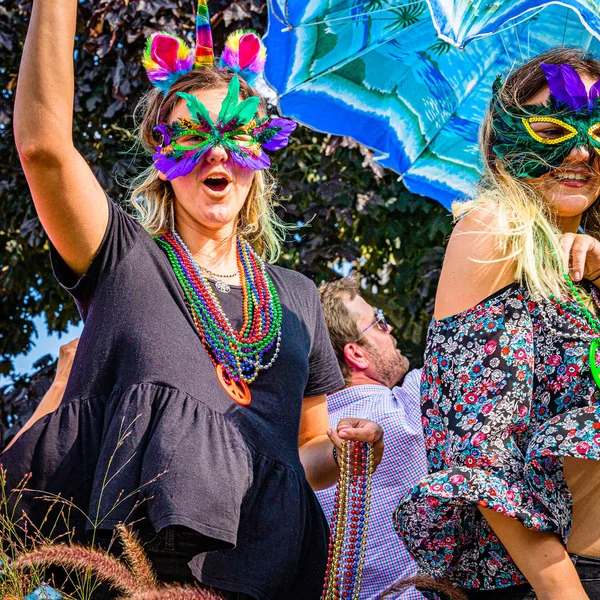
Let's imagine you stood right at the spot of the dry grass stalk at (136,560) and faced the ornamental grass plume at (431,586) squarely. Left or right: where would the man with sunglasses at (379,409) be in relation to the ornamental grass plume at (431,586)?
left

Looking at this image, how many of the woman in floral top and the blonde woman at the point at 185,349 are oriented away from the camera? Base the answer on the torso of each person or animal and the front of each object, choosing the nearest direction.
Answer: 0

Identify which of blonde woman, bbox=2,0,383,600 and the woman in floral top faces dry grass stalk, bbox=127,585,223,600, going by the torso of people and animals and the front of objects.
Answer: the blonde woman

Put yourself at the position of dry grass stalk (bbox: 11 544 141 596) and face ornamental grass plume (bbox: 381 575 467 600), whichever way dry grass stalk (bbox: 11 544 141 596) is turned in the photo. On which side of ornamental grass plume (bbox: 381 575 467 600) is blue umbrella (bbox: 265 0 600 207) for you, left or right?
left

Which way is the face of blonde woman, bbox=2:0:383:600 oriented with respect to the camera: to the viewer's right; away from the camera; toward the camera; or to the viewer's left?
toward the camera

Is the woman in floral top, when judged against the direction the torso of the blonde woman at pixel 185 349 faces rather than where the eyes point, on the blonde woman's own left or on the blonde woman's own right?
on the blonde woman's own left

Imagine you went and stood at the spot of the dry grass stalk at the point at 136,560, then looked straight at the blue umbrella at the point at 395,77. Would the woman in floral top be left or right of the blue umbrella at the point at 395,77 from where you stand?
right

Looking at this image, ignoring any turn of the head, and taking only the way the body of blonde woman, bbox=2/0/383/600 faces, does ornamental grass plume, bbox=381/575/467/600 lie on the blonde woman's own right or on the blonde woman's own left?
on the blonde woman's own left

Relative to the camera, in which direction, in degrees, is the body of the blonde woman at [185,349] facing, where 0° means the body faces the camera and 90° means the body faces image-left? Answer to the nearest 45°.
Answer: approximately 0°

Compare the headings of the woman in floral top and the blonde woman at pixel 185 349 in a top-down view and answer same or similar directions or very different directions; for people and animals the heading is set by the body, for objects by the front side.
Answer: same or similar directions
